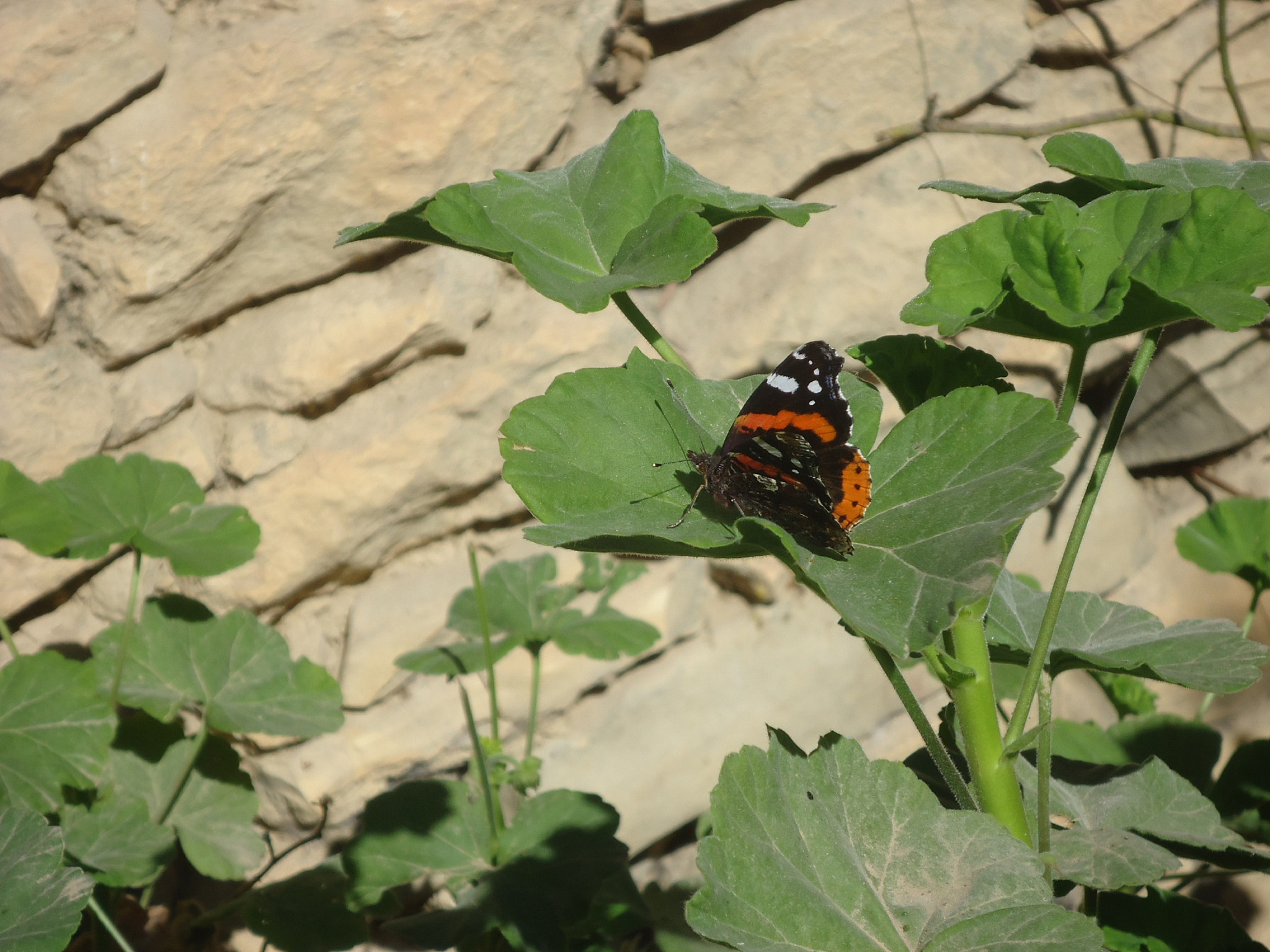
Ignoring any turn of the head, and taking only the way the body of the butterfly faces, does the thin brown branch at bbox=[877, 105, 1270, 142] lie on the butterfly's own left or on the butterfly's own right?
on the butterfly's own right

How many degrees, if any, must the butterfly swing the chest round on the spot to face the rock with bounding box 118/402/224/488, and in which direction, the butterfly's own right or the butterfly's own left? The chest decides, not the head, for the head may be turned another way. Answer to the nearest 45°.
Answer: approximately 45° to the butterfly's own right

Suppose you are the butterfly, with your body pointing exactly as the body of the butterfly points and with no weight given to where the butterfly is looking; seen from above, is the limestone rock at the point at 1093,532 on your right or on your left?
on your right

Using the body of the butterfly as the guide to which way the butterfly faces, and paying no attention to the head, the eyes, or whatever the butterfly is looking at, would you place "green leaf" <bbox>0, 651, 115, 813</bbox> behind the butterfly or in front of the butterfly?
in front

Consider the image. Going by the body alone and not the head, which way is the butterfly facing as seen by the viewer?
to the viewer's left

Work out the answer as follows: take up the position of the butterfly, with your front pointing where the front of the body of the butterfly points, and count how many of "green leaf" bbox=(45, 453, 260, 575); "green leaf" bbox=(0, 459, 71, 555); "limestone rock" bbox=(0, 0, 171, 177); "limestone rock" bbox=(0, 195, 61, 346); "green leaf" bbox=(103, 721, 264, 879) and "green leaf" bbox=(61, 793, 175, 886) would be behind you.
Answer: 0

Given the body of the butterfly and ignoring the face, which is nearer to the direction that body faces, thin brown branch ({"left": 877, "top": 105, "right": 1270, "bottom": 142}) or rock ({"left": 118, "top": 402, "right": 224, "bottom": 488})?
the rock

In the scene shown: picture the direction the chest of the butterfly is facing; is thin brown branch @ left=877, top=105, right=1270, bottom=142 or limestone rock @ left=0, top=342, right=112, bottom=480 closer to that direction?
the limestone rock
